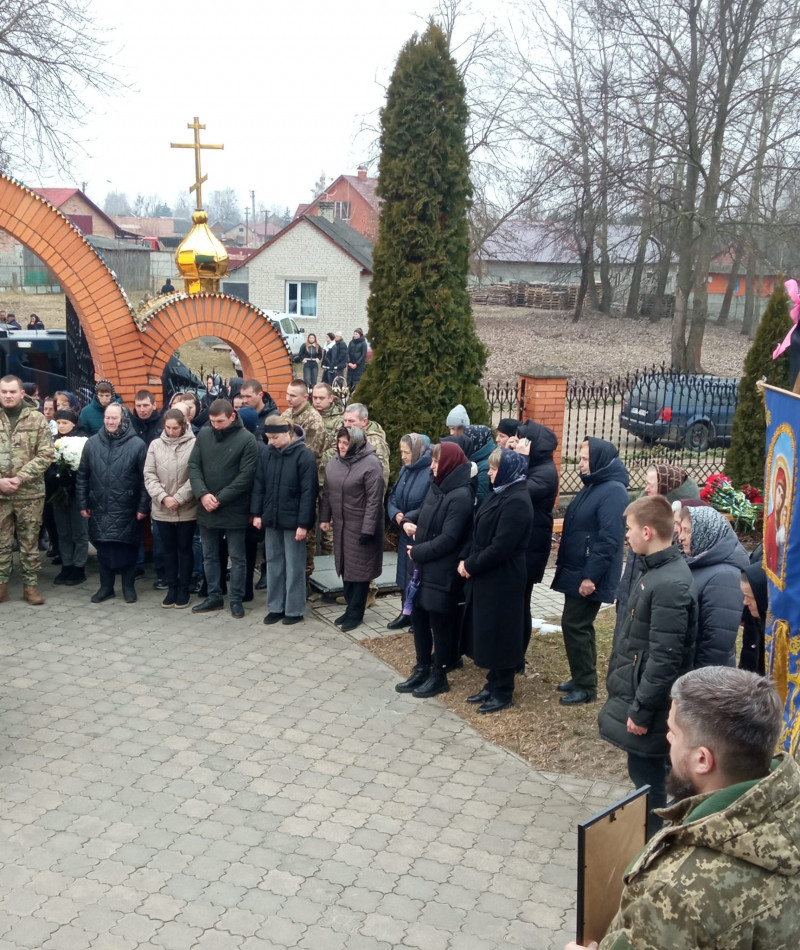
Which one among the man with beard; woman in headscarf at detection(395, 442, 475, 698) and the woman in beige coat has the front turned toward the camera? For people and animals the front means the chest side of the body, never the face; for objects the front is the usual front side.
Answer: the woman in beige coat

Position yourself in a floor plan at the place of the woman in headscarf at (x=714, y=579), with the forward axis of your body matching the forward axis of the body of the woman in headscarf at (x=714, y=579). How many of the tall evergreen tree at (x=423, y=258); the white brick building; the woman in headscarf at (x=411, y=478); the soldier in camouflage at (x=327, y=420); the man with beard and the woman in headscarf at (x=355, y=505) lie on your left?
1

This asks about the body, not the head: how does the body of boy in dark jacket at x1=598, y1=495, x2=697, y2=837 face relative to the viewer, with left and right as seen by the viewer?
facing to the left of the viewer

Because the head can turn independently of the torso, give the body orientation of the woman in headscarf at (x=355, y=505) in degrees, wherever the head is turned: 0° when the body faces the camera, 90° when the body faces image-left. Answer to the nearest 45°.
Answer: approximately 45°

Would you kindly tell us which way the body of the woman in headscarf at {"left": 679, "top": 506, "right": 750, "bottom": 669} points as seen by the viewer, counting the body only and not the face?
to the viewer's left

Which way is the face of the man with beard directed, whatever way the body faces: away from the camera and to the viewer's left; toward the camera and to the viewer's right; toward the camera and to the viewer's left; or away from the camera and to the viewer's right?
away from the camera and to the viewer's left

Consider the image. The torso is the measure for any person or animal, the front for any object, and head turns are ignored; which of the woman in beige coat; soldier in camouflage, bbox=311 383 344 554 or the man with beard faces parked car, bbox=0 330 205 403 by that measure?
the man with beard

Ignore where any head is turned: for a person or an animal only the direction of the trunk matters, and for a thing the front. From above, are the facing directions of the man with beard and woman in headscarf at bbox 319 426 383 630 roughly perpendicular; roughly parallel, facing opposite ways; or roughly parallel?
roughly perpendicular

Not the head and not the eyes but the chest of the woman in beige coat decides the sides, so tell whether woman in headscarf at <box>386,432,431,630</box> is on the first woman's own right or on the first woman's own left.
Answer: on the first woman's own left

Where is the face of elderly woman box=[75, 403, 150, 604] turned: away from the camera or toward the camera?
toward the camera

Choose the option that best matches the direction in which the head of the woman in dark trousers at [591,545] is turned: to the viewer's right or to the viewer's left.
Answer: to the viewer's left

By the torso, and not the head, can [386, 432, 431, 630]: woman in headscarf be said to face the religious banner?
no

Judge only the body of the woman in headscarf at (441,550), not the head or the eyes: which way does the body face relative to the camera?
to the viewer's left

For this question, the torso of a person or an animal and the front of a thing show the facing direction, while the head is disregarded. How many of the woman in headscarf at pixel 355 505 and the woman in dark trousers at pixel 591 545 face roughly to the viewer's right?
0

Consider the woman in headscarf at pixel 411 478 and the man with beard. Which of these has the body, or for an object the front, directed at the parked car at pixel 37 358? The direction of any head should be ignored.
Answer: the man with beard

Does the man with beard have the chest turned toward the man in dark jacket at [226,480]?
yes

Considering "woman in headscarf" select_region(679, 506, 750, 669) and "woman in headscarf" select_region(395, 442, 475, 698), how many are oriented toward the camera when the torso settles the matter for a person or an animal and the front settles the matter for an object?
0

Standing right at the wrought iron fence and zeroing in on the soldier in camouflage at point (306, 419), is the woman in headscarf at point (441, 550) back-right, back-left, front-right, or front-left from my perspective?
front-left

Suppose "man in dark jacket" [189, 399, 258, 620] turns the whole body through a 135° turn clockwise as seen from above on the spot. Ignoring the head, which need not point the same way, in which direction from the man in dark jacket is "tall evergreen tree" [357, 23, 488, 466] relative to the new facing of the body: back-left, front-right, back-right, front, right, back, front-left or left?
front-right
